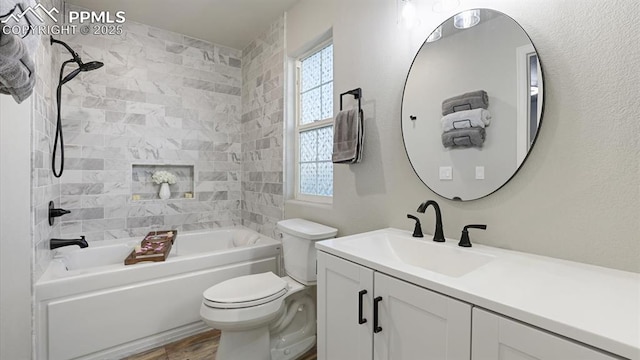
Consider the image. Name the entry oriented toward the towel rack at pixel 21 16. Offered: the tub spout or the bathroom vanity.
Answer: the bathroom vanity

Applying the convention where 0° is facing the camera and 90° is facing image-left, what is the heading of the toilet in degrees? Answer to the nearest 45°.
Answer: approximately 45°

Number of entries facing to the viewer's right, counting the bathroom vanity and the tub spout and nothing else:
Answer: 1

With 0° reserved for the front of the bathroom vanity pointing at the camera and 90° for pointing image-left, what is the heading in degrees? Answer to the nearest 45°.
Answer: approximately 45°

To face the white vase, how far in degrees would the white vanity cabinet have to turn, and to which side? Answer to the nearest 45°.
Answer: approximately 90° to its right

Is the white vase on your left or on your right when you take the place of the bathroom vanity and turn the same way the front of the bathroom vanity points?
on your right

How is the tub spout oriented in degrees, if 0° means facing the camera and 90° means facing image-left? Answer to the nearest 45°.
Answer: approximately 270°

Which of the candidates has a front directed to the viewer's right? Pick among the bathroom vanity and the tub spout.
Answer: the tub spout
